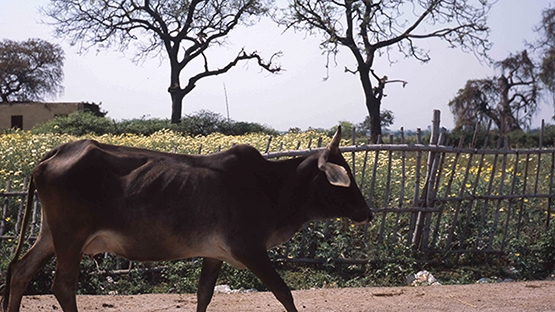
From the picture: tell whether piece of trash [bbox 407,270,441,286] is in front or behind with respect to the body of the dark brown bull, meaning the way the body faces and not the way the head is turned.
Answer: in front

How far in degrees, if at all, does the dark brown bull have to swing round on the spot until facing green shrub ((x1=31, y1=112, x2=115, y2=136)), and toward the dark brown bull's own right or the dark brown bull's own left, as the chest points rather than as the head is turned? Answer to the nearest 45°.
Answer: approximately 90° to the dark brown bull's own left

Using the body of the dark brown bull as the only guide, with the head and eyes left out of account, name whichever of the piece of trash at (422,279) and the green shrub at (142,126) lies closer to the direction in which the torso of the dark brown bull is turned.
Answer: the piece of trash

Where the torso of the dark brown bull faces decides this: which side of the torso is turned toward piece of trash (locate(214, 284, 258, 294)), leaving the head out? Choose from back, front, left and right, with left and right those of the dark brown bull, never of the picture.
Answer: left

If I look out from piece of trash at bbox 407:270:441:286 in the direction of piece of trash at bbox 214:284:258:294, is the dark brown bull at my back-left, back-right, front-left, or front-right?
front-left

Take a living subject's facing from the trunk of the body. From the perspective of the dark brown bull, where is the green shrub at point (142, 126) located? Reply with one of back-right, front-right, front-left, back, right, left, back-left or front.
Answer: left

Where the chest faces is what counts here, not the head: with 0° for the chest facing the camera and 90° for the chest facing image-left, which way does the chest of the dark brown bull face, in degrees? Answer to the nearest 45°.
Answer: approximately 270°
